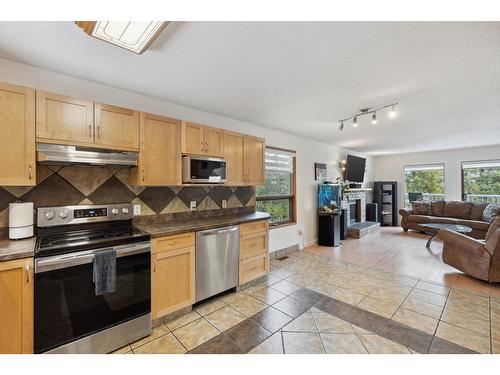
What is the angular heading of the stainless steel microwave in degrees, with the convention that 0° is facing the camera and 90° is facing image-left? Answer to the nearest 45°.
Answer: approximately 315°

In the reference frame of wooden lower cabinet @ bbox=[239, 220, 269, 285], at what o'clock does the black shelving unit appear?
The black shelving unit is roughly at 9 o'clock from the wooden lower cabinet.

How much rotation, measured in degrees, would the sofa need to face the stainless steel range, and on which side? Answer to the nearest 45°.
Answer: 0° — it already faces it

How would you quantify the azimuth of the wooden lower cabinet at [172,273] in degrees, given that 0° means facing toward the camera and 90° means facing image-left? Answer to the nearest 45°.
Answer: approximately 315°

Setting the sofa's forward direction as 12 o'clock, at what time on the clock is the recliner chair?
The recliner chair is roughly at 12 o'clock from the sofa.

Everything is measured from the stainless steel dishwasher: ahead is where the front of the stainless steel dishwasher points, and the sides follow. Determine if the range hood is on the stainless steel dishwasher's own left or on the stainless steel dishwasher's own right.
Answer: on the stainless steel dishwasher's own right

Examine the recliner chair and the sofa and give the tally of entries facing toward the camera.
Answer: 1

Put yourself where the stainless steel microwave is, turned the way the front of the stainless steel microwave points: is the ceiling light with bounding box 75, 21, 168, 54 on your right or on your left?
on your right

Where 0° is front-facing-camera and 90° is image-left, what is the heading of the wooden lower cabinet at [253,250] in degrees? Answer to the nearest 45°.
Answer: approximately 315°
